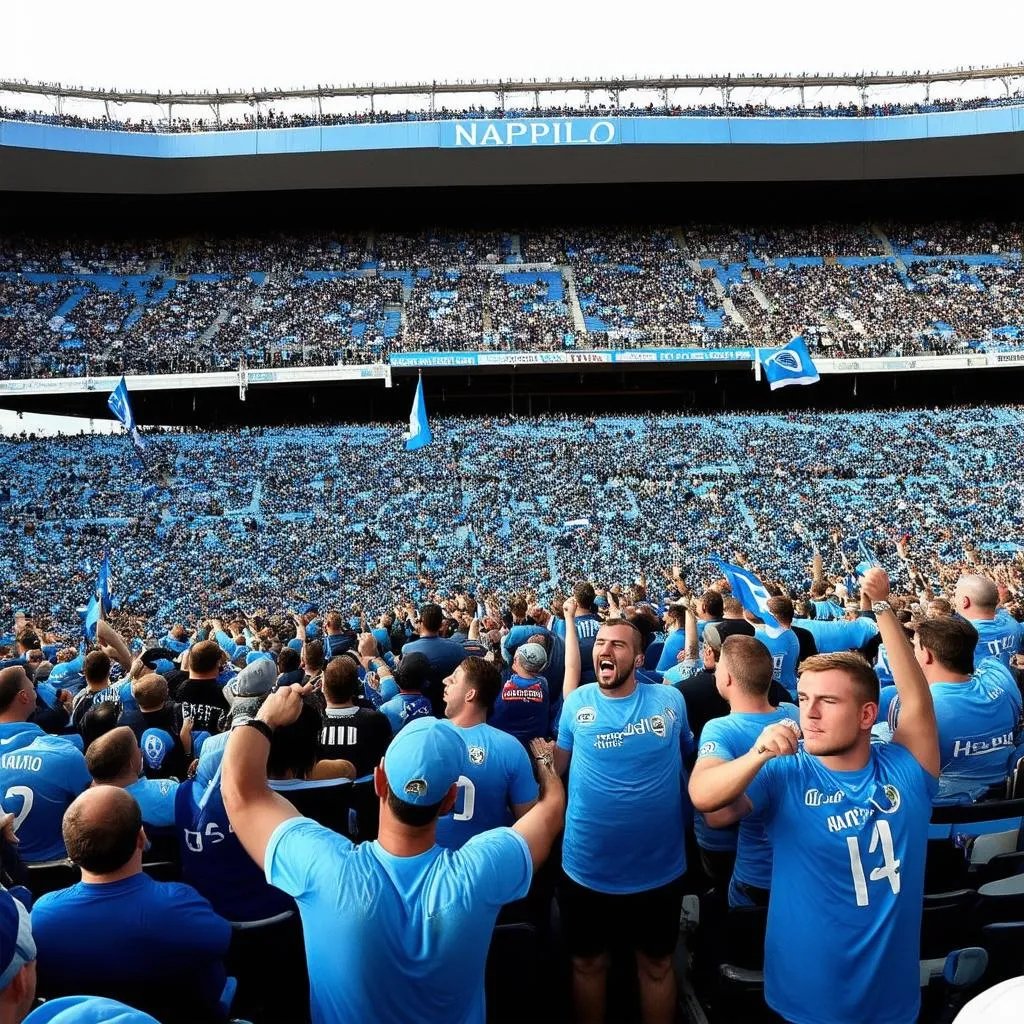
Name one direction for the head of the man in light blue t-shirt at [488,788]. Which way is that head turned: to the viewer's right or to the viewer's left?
to the viewer's left

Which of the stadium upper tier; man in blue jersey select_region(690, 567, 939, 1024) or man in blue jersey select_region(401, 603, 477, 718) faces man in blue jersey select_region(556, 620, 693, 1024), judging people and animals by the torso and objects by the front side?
the stadium upper tier

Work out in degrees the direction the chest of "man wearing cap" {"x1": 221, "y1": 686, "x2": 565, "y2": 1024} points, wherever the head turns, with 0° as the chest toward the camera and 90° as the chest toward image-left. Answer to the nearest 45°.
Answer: approximately 180°

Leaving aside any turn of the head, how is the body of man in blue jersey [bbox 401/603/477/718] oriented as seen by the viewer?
away from the camera

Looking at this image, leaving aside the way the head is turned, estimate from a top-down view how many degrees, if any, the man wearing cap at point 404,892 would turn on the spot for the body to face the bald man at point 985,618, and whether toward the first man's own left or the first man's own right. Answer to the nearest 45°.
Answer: approximately 45° to the first man's own right

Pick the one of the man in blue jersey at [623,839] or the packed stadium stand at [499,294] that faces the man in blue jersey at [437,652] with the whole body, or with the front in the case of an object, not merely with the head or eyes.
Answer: the packed stadium stand

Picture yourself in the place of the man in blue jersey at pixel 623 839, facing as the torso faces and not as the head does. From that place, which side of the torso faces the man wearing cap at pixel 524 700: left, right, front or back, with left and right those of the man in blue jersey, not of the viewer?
back

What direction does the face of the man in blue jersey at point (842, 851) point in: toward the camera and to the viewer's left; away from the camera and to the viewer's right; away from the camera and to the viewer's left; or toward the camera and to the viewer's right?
toward the camera and to the viewer's left

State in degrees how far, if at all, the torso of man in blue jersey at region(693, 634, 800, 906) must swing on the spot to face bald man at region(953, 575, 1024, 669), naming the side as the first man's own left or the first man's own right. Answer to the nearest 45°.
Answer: approximately 90° to the first man's own right

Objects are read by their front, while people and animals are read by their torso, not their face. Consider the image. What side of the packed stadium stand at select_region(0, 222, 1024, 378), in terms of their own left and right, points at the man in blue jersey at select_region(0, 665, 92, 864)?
front

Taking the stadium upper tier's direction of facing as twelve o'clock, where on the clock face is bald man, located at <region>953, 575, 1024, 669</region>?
The bald man is roughly at 12 o'clock from the stadium upper tier.

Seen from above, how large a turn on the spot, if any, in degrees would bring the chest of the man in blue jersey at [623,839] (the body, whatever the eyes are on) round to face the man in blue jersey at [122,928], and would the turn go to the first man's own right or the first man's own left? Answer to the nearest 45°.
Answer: approximately 45° to the first man's own right

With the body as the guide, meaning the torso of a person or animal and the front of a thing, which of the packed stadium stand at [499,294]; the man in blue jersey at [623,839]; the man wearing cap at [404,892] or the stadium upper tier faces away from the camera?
the man wearing cap
